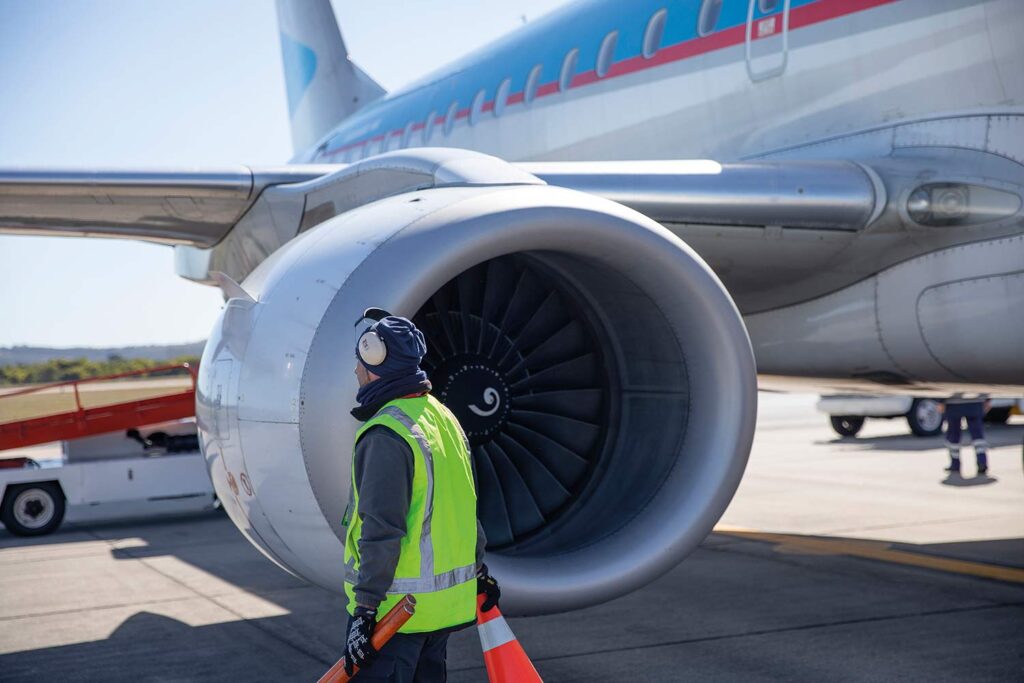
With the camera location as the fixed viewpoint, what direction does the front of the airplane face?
facing the viewer and to the right of the viewer

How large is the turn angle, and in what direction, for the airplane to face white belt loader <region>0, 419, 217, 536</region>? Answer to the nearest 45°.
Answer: approximately 180°

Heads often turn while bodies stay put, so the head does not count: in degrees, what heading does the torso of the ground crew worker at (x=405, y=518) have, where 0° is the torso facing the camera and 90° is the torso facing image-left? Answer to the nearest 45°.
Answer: approximately 135°

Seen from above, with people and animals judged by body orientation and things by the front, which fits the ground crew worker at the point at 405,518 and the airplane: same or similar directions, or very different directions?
very different directions

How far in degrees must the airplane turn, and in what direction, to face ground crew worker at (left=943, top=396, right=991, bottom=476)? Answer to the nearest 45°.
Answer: approximately 90° to its left

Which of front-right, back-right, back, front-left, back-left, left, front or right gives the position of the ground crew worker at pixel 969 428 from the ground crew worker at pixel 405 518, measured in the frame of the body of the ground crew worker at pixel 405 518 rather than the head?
right

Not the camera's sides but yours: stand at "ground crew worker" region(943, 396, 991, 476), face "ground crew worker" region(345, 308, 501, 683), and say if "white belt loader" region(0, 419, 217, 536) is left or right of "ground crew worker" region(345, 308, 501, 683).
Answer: right
